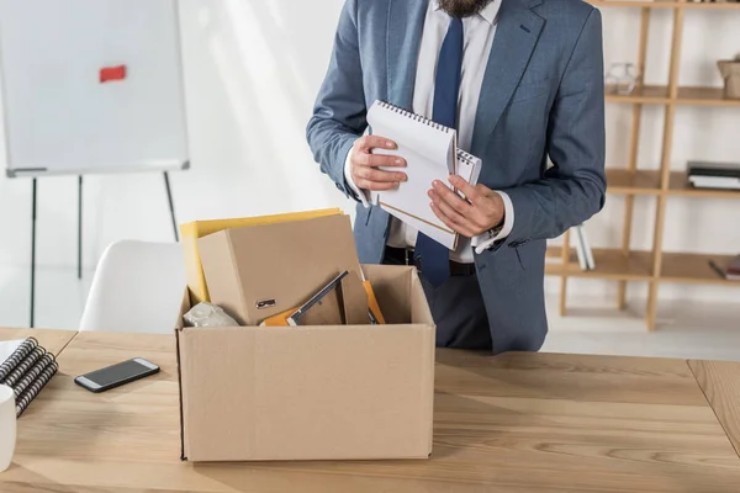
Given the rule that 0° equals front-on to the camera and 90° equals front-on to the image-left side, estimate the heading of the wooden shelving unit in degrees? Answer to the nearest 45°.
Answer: approximately 0°

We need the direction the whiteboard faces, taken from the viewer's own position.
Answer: facing the viewer

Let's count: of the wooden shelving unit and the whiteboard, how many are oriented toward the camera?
2

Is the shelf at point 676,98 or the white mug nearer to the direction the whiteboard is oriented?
the white mug

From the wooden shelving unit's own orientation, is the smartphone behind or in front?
in front

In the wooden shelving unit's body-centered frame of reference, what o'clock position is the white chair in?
The white chair is roughly at 1 o'clock from the wooden shelving unit.

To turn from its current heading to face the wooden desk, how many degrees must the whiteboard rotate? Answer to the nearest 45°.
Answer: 0° — it already faces it

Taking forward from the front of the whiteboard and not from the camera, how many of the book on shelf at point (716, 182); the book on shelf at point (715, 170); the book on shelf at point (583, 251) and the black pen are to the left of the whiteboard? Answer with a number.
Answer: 4

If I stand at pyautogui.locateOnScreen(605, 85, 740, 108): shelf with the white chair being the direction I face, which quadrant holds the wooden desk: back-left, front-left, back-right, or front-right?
front-left

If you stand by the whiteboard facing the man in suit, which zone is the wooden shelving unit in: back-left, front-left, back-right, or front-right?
front-left

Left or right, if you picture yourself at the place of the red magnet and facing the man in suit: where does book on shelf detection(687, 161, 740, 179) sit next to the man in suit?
left

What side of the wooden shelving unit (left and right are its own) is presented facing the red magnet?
right

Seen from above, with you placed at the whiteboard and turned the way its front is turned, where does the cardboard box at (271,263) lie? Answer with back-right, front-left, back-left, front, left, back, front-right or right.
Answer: front

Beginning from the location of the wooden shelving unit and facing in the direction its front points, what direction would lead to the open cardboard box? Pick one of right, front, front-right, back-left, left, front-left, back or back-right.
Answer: front

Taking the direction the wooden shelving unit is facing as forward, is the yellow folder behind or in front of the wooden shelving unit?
in front

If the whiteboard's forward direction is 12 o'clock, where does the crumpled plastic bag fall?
The crumpled plastic bag is roughly at 12 o'clock from the whiteboard.

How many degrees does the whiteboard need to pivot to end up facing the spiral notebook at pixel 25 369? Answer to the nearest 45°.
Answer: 0° — it already faces it

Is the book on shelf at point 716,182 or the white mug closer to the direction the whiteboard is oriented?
the white mug
